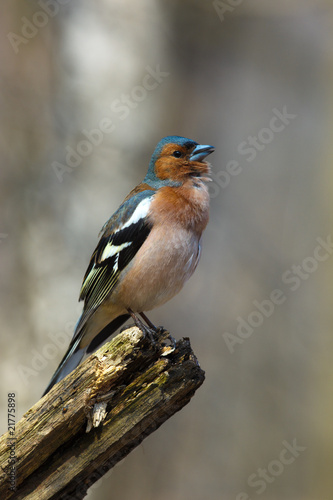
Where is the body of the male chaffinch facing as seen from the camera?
to the viewer's right
